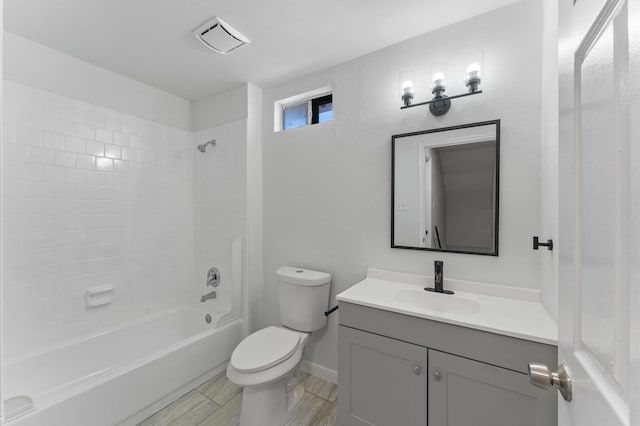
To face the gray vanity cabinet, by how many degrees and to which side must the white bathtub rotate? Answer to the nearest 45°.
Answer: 0° — it already faces it

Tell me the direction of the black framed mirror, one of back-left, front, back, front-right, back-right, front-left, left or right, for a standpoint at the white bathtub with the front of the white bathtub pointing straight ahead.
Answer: front

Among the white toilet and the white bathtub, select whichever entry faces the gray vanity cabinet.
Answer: the white bathtub

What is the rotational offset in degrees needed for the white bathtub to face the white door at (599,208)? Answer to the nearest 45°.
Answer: approximately 45° to its right

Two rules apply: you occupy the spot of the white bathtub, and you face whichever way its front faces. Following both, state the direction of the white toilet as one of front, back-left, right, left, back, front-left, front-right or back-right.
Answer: front

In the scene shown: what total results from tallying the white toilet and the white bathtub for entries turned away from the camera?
0

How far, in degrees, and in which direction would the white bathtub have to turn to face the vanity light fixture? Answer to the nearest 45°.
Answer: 0° — it already faces it

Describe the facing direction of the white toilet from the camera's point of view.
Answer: facing the viewer and to the left of the viewer

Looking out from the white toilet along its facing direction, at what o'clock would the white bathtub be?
The white bathtub is roughly at 2 o'clock from the white toilet.

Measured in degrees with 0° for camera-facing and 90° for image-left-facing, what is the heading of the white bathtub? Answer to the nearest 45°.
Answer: approximately 315°
